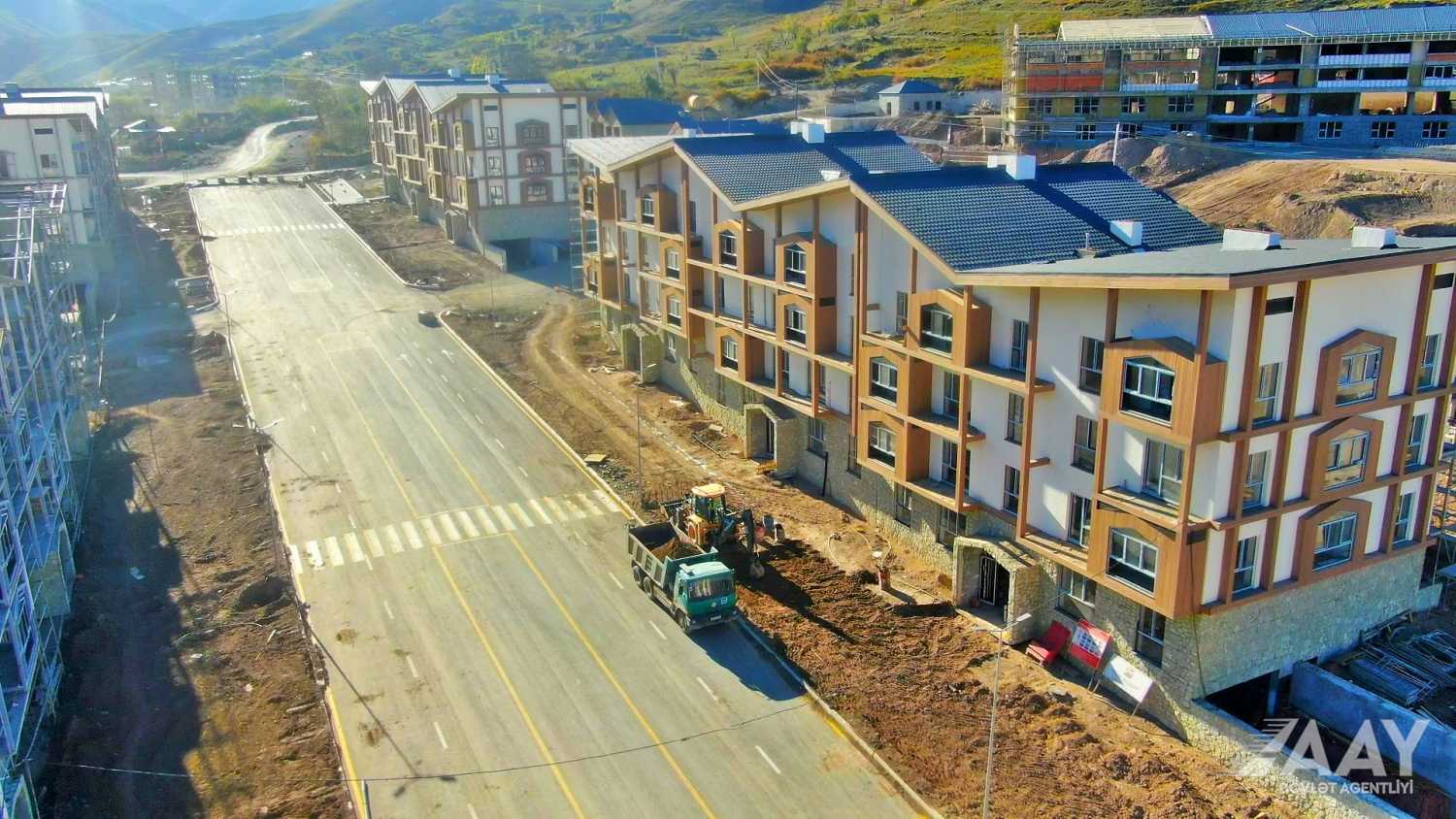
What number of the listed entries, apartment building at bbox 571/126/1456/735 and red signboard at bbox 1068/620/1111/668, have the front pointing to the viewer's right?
0

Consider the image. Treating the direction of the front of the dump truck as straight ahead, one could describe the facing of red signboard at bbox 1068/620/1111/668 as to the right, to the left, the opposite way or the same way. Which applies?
to the right

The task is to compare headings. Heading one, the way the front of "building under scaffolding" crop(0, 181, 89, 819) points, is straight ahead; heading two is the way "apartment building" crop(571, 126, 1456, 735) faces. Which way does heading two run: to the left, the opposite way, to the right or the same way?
the opposite way

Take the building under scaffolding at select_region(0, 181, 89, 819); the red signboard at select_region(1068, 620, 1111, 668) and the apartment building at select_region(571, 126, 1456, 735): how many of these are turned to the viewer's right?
1

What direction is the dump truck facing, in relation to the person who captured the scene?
facing the viewer and to the right of the viewer

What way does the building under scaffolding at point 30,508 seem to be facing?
to the viewer's right

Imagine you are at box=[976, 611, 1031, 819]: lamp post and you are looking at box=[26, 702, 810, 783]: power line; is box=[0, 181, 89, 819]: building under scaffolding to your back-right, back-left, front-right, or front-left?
front-right

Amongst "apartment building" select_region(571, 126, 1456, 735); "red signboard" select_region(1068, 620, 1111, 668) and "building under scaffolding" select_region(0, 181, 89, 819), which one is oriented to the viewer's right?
the building under scaffolding

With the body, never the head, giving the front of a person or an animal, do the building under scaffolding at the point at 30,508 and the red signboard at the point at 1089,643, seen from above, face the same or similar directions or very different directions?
very different directions

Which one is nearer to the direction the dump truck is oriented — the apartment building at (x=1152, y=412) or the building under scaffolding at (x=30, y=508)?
the apartment building

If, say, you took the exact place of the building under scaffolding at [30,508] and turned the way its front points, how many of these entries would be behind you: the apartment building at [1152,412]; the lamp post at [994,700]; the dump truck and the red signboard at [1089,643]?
0

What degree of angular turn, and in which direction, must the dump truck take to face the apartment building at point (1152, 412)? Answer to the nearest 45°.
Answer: approximately 45° to its left

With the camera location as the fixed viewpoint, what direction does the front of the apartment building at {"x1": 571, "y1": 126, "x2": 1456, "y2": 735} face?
facing the viewer and to the left of the viewer

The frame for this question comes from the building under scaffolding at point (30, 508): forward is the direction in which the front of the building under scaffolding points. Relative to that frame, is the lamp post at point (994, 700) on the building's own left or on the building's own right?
on the building's own right
